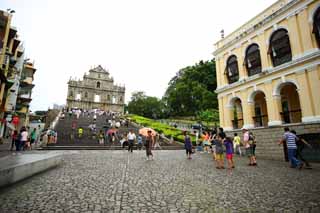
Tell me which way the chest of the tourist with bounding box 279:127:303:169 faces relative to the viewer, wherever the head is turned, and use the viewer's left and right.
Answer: facing away from the viewer and to the left of the viewer

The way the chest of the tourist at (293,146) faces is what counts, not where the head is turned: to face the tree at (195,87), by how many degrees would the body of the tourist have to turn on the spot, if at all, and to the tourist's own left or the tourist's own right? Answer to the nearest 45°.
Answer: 0° — they already face it

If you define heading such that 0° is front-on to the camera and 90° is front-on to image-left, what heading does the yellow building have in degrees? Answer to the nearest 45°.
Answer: approximately 45°

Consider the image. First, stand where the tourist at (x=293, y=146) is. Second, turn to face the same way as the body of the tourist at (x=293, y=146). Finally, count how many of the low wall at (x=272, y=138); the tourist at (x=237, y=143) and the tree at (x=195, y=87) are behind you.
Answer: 0

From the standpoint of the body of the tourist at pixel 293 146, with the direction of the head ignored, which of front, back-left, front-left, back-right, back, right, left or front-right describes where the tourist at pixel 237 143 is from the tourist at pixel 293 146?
front
